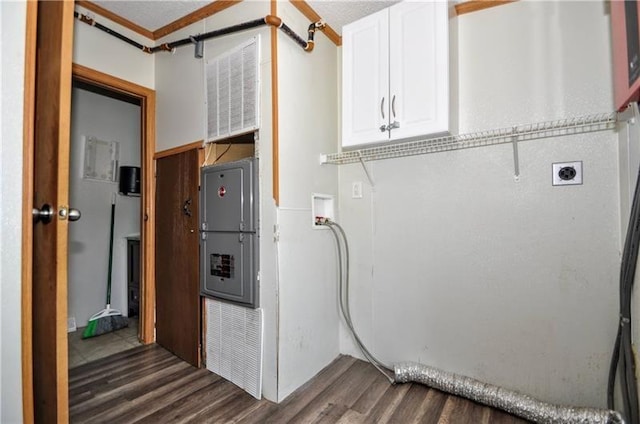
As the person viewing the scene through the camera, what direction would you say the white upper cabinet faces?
facing the viewer and to the left of the viewer

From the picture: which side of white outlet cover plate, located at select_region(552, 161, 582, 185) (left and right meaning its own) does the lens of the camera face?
front

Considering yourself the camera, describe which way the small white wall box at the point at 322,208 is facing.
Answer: facing the viewer and to the right of the viewer

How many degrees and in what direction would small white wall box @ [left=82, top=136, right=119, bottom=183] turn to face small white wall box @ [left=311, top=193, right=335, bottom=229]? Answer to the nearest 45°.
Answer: approximately 45° to its left
